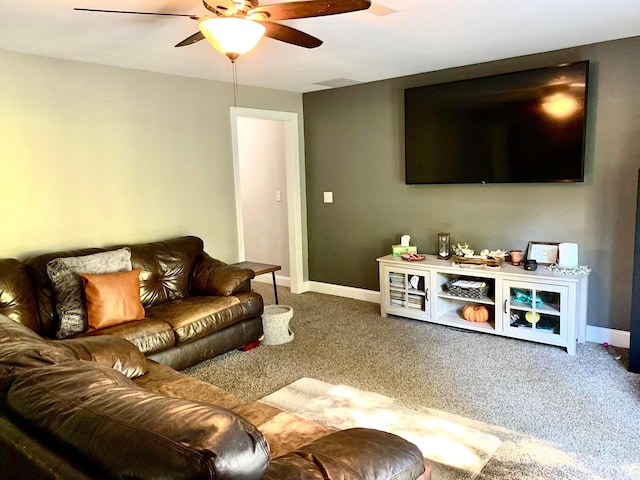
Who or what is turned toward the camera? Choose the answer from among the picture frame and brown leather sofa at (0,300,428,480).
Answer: the picture frame

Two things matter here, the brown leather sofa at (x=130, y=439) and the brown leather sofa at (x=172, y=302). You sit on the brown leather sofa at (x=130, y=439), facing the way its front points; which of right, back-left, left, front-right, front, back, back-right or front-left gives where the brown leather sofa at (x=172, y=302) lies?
front-left

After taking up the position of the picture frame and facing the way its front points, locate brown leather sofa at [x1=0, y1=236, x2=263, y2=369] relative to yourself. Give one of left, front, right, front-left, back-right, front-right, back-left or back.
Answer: front-right

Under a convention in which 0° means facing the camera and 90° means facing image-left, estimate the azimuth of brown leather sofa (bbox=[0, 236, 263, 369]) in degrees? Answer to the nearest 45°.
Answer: approximately 315°

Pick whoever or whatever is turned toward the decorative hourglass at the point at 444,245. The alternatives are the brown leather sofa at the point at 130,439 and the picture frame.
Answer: the brown leather sofa

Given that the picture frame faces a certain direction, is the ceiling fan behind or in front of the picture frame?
in front

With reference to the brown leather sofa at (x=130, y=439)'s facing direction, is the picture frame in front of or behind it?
in front

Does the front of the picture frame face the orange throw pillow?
no

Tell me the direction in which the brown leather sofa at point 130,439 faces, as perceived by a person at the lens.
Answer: facing away from the viewer and to the right of the viewer

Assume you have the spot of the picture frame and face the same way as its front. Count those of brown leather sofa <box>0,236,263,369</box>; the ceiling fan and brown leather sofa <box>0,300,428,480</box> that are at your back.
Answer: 0

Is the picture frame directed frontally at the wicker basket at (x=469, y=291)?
no

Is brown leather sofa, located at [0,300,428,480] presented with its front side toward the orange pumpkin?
yes

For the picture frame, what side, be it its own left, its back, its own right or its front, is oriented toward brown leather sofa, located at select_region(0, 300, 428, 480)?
front

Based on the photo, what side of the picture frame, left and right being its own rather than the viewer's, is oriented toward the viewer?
front

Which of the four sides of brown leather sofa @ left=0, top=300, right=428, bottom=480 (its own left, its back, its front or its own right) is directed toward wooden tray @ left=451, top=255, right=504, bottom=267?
front

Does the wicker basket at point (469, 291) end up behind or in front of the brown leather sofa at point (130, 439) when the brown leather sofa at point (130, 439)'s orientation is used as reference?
in front

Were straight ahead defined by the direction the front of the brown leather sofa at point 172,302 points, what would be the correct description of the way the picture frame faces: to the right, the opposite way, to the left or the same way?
to the right

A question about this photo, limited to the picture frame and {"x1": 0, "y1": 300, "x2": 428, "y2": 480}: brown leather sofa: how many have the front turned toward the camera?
1

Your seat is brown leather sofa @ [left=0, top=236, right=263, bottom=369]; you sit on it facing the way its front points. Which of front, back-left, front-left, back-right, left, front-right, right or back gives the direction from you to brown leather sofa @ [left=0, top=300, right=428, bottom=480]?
front-right
